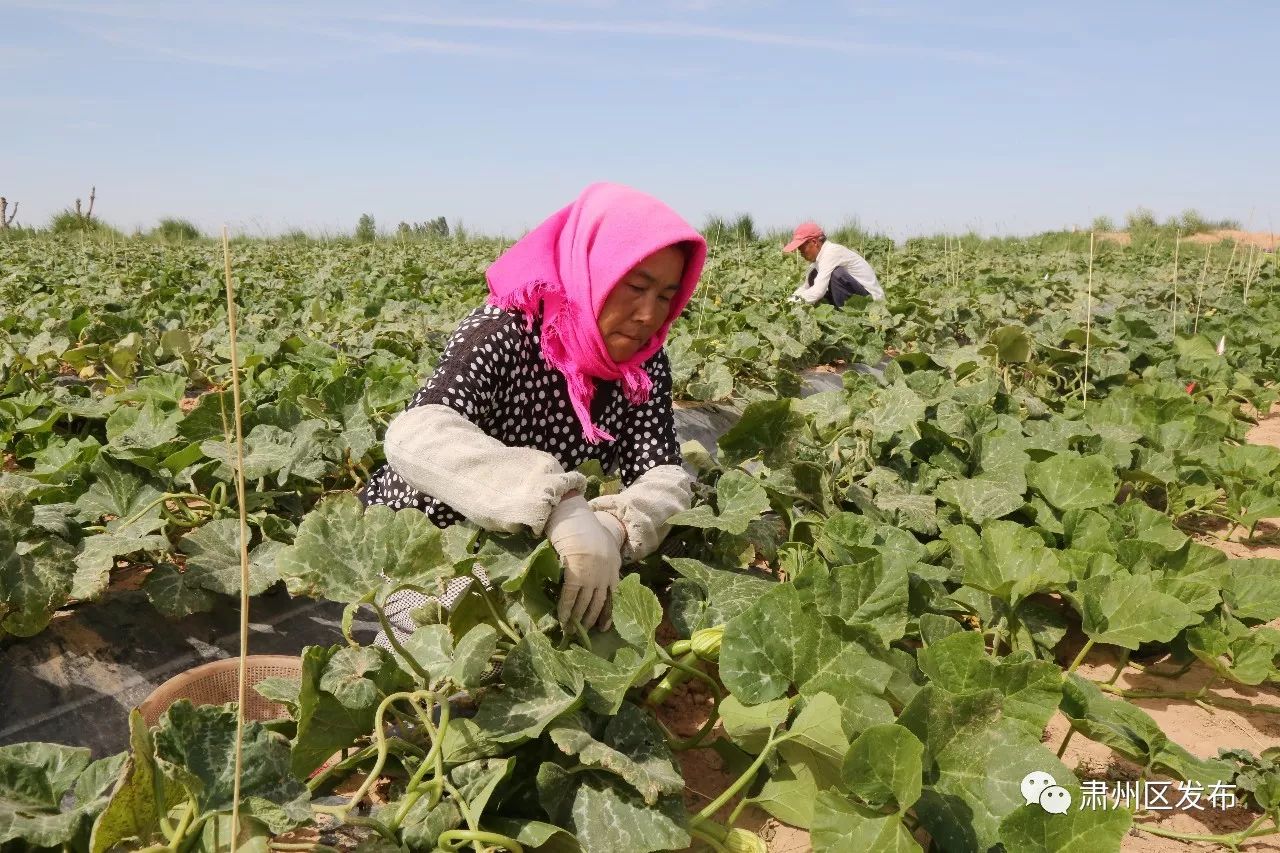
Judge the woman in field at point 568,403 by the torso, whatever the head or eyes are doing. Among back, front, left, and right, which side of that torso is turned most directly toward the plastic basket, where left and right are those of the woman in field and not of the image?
right

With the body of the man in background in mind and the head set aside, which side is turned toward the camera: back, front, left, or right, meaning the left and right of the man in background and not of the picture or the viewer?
left

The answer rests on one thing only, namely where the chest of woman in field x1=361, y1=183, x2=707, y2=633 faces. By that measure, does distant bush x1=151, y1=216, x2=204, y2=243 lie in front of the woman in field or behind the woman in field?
behind

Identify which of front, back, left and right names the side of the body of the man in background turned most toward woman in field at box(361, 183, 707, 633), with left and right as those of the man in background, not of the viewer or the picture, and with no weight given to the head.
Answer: left

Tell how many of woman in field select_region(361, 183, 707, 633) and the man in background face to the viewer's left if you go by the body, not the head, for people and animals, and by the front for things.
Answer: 1

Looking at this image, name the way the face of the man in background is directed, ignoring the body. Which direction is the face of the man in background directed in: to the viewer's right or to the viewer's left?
to the viewer's left

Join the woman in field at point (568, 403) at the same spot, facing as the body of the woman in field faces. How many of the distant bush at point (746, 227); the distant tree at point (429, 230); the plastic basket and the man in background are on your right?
1

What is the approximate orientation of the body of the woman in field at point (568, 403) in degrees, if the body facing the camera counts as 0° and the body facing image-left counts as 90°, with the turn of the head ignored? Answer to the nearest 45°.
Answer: approximately 315°

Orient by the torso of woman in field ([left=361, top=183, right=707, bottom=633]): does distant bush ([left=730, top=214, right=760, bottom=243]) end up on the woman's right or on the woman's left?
on the woman's left

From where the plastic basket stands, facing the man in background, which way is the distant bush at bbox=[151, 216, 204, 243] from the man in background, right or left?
left

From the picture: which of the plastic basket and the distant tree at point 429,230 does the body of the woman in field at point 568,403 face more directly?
the plastic basket

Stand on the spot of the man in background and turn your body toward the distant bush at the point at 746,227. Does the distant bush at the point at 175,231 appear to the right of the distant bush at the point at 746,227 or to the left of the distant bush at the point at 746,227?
left

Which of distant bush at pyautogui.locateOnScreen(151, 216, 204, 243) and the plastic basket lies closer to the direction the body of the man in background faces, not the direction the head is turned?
the distant bush
